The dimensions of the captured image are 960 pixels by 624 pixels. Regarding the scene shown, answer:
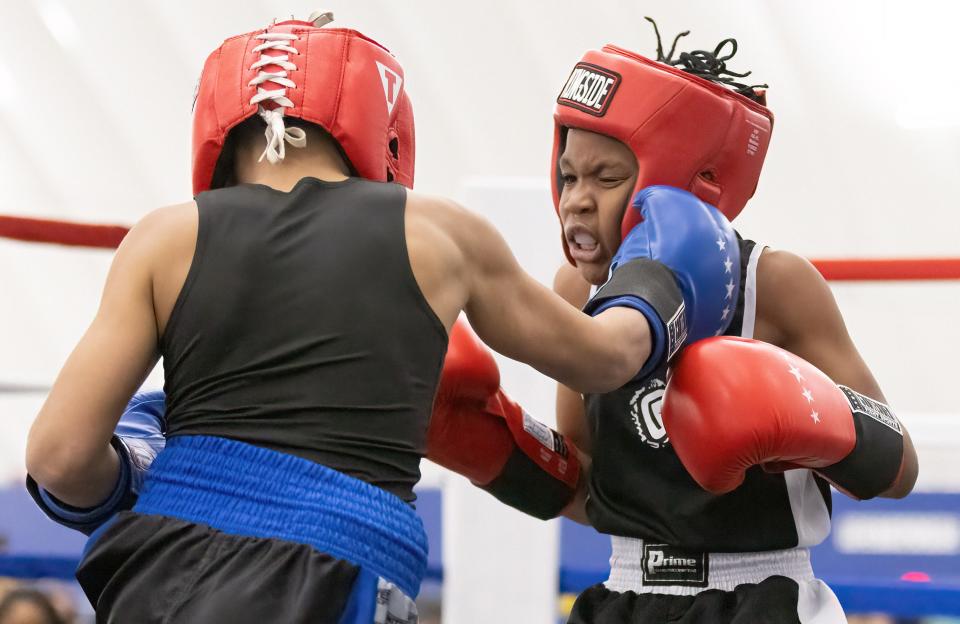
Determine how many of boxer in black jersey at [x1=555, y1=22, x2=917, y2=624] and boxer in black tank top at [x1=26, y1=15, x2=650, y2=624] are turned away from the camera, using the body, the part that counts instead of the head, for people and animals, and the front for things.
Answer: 1

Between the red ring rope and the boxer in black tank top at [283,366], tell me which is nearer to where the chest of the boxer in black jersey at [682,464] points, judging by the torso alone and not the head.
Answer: the boxer in black tank top

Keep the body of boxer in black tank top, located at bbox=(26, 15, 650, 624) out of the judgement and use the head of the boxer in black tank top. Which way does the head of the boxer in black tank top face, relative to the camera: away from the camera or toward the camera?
away from the camera

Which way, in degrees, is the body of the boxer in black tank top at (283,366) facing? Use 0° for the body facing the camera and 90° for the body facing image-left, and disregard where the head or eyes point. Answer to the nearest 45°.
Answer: approximately 180°

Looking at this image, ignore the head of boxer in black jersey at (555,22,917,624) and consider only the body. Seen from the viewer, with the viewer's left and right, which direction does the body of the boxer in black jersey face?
facing the viewer and to the left of the viewer

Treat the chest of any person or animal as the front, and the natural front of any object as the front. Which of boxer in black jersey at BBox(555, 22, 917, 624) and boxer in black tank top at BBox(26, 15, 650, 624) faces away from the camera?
the boxer in black tank top

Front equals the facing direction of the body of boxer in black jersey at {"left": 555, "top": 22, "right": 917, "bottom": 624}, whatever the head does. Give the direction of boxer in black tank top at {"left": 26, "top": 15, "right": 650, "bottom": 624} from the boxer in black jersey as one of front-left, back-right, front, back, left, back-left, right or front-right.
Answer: front

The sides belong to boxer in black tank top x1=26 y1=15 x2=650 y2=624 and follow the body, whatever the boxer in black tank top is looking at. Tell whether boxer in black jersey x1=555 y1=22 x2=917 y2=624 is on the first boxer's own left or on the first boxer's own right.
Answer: on the first boxer's own right
